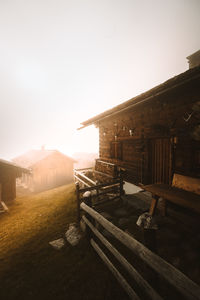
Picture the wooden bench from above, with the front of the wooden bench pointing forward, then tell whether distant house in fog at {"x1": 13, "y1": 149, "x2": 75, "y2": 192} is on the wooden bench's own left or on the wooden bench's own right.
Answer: on the wooden bench's own right

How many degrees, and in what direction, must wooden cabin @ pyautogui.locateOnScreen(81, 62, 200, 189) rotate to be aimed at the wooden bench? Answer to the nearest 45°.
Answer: approximately 45° to its left

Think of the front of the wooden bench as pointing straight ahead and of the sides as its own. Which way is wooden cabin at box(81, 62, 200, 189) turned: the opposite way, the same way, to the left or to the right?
the same way

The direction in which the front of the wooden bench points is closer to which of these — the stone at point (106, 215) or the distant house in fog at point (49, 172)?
the stone

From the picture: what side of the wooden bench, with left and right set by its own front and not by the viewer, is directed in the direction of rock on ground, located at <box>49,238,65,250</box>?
front

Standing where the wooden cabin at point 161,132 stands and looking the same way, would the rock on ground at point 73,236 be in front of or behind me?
in front

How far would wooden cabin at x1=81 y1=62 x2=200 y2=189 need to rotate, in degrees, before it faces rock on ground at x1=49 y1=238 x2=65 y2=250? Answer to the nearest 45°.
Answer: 0° — it already faces it

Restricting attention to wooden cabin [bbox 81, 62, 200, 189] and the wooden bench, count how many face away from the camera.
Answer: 0

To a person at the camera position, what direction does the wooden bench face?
facing the viewer and to the left of the viewer
